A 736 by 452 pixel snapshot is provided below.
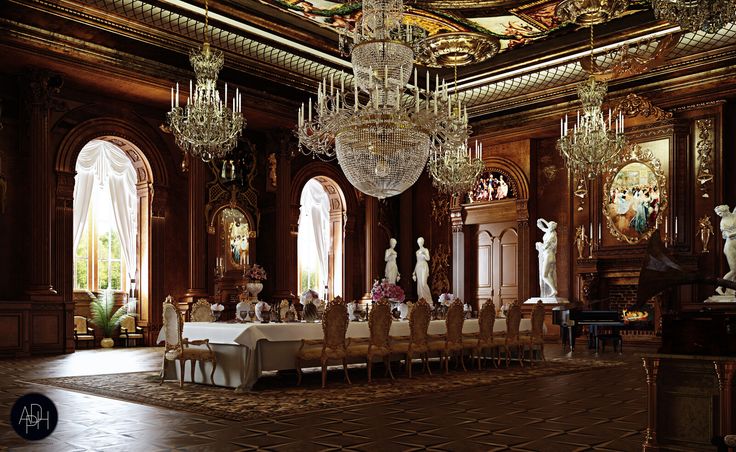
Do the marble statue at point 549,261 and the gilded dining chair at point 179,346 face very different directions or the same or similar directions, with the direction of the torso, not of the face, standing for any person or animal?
very different directions

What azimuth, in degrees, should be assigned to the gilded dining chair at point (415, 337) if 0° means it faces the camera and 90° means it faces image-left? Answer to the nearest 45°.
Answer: approximately 135°

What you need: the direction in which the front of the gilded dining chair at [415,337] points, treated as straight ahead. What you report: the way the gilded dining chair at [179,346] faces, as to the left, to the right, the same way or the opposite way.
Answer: to the right

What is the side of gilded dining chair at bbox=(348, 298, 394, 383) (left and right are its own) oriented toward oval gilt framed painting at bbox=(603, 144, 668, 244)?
right

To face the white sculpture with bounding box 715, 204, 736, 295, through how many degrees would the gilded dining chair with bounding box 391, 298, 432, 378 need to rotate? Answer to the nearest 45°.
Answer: approximately 90° to its right

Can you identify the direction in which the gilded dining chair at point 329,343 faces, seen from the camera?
facing away from the viewer and to the left of the viewer

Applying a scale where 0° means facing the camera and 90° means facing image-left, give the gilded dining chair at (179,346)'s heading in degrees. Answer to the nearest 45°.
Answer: approximately 225°

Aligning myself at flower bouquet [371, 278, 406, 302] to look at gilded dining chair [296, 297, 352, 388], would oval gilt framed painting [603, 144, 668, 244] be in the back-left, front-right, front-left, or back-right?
back-left

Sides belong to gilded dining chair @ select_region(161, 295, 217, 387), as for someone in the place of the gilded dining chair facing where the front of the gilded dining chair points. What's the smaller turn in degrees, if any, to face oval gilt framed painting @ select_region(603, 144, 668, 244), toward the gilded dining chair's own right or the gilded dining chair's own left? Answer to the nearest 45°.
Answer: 0° — it already faces it

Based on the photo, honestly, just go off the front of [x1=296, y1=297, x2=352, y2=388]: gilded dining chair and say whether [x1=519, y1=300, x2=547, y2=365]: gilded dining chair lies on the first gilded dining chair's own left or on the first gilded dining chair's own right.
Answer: on the first gilded dining chair's own right

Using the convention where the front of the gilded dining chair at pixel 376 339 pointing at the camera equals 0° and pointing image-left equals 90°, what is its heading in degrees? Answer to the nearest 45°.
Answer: approximately 135°

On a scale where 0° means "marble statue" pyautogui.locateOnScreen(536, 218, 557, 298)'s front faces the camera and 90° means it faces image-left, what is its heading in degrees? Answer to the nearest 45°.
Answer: approximately 45°
